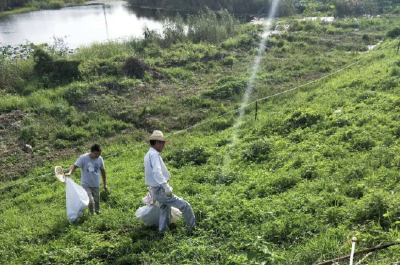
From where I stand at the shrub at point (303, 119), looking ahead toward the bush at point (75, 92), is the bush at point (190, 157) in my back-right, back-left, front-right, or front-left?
front-left

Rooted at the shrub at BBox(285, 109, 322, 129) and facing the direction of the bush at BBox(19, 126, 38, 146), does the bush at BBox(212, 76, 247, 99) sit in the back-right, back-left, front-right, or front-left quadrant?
front-right

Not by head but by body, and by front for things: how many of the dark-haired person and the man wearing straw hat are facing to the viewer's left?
0

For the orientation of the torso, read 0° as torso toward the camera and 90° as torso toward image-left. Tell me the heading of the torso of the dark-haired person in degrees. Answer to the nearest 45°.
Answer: approximately 315°

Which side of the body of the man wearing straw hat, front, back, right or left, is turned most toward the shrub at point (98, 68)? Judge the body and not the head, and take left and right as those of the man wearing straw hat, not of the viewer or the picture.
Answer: left

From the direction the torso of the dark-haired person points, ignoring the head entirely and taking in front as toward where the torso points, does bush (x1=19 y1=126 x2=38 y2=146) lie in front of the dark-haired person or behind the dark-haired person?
behind

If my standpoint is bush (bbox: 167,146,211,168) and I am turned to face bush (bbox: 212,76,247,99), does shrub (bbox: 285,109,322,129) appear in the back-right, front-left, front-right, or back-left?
front-right

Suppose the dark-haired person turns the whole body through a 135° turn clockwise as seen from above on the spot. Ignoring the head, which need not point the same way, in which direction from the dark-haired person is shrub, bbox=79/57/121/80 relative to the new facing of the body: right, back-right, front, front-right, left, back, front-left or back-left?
right

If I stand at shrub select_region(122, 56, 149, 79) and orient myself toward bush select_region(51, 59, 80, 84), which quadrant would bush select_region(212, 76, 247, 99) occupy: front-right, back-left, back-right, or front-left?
back-left

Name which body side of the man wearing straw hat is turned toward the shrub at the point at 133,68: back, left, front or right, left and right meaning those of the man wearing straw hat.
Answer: left
